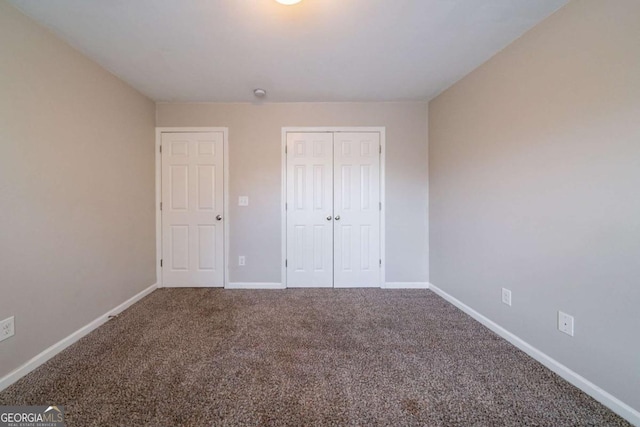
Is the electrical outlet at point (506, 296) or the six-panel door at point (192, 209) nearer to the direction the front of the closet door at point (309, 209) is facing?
the electrical outlet

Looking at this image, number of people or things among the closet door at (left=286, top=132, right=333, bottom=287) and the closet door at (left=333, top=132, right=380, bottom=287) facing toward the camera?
2

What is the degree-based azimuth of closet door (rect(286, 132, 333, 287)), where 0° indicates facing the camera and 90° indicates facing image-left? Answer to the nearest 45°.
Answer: approximately 0°

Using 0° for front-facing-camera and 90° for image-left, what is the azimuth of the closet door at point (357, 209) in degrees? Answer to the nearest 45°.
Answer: approximately 0°

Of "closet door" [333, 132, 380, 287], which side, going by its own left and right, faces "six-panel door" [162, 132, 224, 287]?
right
